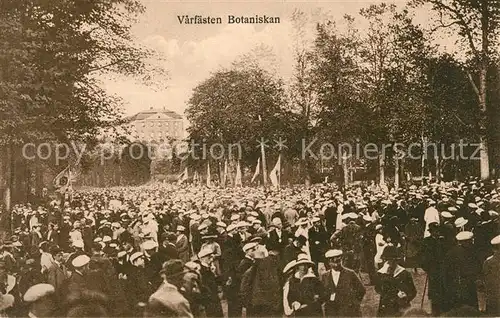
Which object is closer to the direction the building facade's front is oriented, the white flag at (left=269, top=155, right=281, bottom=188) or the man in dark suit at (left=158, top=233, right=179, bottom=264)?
the man in dark suit

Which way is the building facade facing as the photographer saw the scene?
facing the viewer

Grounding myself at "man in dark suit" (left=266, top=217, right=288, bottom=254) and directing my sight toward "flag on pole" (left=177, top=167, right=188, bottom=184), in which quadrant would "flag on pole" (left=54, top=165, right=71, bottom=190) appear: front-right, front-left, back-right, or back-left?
front-left

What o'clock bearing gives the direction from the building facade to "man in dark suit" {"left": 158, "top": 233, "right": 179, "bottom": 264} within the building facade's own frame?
The man in dark suit is roughly at 12 o'clock from the building facade.

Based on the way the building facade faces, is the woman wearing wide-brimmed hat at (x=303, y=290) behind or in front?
in front

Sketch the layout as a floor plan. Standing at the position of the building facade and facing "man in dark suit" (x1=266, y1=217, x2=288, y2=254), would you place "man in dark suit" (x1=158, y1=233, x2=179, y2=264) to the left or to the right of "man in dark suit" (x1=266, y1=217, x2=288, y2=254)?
right

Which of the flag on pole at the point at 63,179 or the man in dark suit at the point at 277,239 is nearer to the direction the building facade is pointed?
the man in dark suit

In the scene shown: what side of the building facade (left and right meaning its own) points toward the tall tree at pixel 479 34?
front

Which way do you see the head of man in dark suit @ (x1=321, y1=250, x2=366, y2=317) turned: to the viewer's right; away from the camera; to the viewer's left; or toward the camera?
toward the camera

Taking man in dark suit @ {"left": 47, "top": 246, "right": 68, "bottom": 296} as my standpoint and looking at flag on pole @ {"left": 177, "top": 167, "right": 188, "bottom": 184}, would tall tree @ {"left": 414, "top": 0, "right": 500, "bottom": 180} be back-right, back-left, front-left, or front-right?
front-right

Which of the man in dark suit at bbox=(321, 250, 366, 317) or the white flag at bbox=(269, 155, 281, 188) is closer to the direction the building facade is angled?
the man in dark suit

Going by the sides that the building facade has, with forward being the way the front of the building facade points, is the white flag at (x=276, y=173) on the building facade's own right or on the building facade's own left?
on the building facade's own left

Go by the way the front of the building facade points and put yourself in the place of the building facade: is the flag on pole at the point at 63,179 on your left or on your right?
on your right
